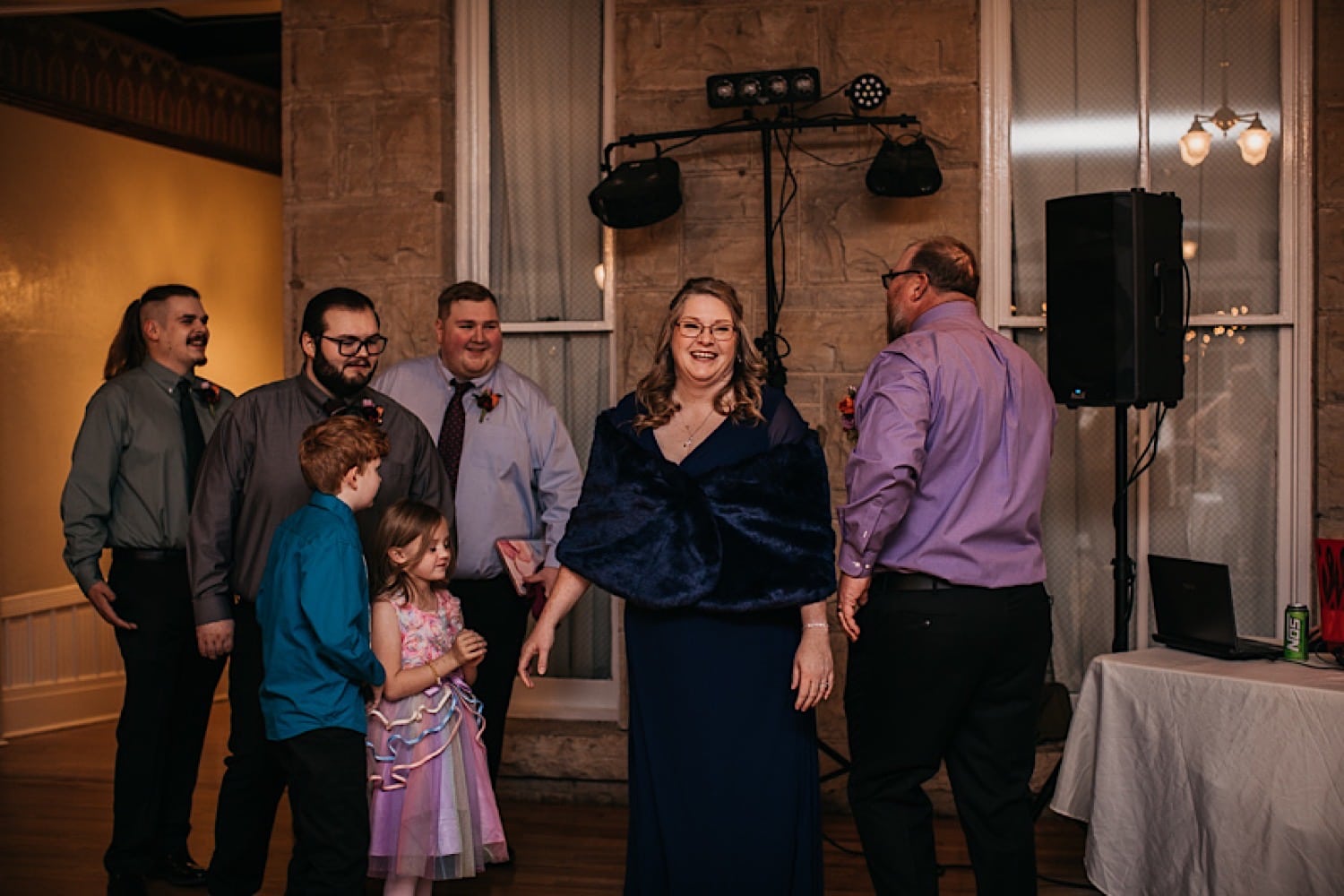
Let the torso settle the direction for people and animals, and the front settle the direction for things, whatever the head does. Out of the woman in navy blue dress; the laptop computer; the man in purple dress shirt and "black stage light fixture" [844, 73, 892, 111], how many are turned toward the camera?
2

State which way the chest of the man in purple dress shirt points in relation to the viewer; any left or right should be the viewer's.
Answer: facing away from the viewer and to the left of the viewer

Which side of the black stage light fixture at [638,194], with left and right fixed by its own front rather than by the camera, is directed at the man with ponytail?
front

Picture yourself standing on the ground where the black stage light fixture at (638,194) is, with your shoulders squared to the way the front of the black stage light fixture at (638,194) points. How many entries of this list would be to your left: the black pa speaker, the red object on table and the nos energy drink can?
3

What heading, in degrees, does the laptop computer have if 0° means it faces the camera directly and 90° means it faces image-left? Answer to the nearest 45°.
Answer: approximately 225°

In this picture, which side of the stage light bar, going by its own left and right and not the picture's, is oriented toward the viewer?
front

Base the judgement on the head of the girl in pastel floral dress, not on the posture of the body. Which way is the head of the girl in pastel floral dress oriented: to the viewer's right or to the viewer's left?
to the viewer's right

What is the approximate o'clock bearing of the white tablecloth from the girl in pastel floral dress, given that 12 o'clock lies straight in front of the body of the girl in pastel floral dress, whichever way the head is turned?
The white tablecloth is roughly at 11 o'clock from the girl in pastel floral dress.

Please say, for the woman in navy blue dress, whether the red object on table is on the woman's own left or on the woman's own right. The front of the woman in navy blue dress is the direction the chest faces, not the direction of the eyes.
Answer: on the woman's own left

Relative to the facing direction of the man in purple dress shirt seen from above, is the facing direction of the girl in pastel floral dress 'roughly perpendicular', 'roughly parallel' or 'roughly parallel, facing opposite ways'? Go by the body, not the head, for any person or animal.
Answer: roughly parallel, facing opposite ways

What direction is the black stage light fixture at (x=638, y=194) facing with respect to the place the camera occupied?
facing the viewer and to the left of the viewer

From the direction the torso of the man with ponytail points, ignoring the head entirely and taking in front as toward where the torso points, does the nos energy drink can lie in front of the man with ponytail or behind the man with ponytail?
in front

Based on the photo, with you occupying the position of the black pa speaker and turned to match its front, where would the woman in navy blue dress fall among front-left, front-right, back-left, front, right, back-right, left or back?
front

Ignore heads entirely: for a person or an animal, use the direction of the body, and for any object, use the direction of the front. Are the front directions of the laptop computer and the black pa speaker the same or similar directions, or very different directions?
very different directions
